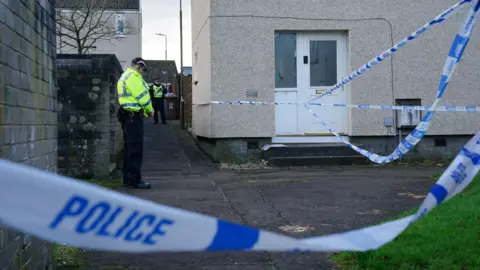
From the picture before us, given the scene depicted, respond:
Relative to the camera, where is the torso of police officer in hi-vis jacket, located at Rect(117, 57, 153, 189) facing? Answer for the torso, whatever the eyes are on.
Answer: to the viewer's right

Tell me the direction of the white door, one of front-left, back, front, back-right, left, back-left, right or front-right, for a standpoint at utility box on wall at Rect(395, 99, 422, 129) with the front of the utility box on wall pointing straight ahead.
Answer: right

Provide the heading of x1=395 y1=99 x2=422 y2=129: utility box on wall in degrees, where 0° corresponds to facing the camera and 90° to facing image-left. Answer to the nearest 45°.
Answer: approximately 0°

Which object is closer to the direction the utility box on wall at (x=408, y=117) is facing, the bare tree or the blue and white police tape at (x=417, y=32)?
the blue and white police tape

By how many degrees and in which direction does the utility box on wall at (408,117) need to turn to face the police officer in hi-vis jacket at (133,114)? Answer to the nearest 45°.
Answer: approximately 45° to its right

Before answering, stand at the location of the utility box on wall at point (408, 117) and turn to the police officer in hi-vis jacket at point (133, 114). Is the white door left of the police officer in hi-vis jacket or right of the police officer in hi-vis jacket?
right

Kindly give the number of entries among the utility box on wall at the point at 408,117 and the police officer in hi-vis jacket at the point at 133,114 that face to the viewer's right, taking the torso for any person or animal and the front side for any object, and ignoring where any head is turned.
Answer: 1

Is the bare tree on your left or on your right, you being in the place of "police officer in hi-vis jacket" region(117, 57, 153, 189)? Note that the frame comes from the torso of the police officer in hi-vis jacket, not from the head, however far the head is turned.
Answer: on your left

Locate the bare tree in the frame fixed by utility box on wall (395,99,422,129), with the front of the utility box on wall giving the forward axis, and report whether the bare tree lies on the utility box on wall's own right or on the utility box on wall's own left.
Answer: on the utility box on wall's own right

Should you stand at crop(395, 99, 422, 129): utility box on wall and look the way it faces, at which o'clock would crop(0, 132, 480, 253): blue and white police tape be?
The blue and white police tape is roughly at 12 o'clock from the utility box on wall.

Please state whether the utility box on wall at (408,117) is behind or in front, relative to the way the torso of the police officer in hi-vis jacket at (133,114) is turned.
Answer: in front

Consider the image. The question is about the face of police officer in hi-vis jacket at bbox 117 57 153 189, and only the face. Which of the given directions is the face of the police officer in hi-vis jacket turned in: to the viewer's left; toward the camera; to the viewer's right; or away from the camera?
to the viewer's right

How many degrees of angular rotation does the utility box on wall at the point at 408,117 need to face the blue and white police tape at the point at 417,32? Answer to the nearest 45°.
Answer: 0° — it already faces it

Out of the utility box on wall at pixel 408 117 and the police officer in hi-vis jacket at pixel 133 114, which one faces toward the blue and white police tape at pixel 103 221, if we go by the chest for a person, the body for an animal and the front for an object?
the utility box on wall
